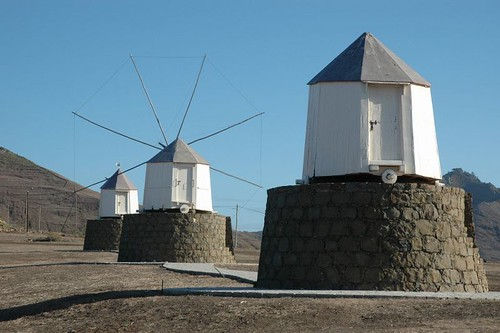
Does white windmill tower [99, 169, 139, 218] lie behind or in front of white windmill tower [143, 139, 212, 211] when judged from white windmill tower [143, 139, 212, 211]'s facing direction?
behind

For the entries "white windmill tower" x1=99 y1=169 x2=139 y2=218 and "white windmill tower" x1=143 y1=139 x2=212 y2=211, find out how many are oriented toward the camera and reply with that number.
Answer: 2

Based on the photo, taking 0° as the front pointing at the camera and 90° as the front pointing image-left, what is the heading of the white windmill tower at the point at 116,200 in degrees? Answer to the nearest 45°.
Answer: approximately 0°

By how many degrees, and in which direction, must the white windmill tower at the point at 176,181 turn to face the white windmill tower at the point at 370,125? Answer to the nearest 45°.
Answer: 0° — it already faces it

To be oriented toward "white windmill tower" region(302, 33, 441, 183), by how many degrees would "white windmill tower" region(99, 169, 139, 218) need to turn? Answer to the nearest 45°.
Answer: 0° — it already faces it

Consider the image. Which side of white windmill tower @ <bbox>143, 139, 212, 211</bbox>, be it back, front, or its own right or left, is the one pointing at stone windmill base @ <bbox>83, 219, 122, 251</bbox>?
back

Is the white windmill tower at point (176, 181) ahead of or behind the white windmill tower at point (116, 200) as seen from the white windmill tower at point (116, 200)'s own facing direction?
ahead
